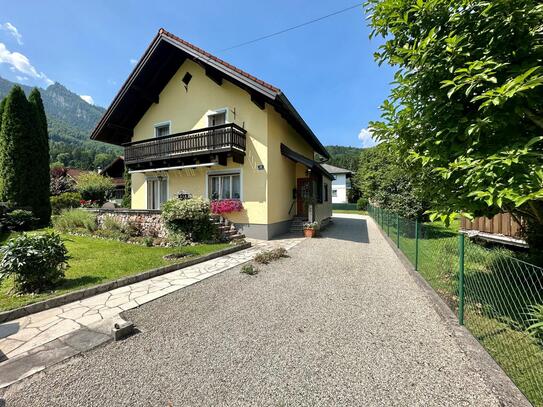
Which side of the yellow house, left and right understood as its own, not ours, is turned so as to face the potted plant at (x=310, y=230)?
left

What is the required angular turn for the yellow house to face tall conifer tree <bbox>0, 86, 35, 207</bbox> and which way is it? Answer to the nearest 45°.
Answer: approximately 45° to its right

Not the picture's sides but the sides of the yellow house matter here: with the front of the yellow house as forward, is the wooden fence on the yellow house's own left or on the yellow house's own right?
on the yellow house's own left

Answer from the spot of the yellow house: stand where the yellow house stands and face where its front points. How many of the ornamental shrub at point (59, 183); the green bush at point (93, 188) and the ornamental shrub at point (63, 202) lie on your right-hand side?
3

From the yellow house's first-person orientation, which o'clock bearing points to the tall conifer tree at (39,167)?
The tall conifer tree is roughly at 2 o'clock from the yellow house.

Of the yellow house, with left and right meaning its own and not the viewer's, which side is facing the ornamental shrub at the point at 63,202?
right

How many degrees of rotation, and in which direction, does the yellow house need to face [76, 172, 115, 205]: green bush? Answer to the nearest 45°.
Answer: approximately 90° to its right

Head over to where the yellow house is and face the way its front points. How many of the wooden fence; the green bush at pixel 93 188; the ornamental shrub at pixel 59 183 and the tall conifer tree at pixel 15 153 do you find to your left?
1

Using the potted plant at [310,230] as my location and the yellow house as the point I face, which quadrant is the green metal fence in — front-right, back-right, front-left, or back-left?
back-left

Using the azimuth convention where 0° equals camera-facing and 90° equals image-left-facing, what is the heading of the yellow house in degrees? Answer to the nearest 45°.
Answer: approximately 45°

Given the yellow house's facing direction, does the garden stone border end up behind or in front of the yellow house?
in front

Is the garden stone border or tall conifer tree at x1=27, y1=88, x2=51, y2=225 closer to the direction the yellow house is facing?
the garden stone border

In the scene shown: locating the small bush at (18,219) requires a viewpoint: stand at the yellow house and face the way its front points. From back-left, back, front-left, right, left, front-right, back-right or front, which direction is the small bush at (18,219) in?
front-right

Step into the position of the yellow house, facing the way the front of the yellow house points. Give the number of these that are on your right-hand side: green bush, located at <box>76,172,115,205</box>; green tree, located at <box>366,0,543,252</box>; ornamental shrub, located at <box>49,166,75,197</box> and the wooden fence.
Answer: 2
